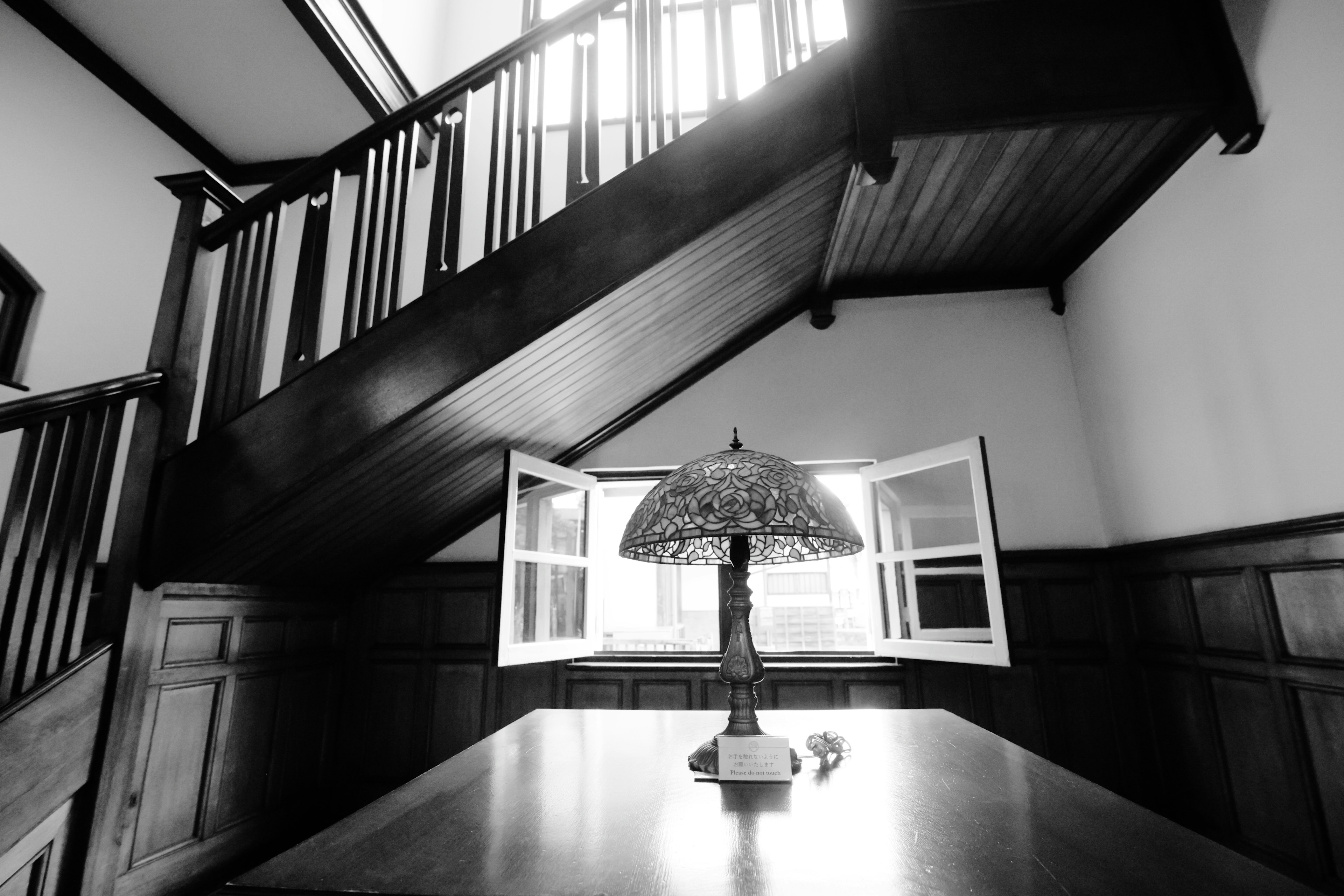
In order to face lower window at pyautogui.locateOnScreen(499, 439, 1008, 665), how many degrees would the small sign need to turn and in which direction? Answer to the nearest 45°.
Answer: approximately 180°

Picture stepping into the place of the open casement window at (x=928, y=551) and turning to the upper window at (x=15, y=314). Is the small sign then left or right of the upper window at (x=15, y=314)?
left

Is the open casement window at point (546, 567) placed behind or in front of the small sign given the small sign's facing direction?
behind

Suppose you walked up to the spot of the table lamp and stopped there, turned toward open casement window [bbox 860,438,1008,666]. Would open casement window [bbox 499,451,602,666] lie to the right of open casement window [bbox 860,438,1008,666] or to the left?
left

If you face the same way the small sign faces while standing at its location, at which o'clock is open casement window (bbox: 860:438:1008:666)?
The open casement window is roughly at 7 o'clock from the small sign.

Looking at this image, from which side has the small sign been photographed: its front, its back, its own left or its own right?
front

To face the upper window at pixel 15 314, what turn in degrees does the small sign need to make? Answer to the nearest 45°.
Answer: approximately 90° to its right
